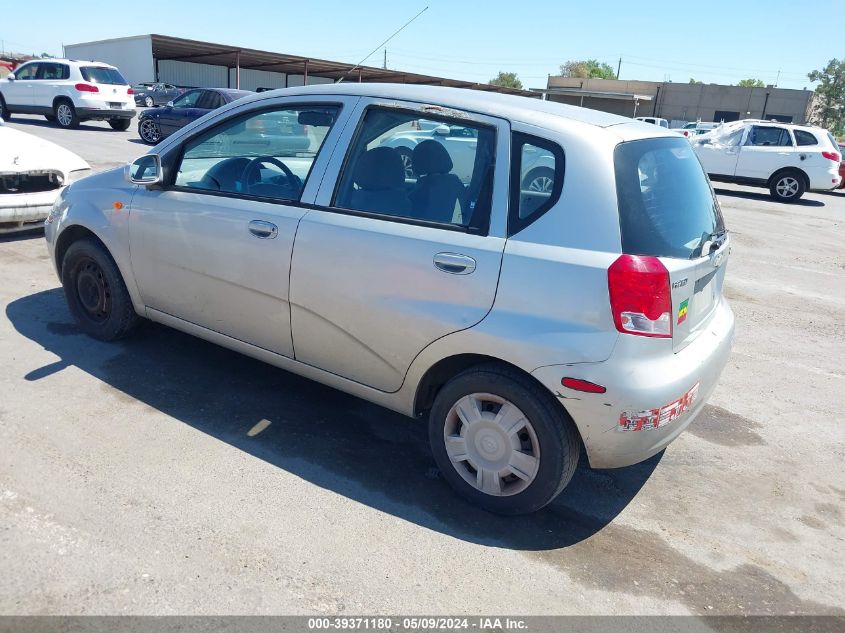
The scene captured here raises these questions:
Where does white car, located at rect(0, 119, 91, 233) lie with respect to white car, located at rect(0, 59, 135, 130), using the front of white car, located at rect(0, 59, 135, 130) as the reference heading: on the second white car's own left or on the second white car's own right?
on the second white car's own left

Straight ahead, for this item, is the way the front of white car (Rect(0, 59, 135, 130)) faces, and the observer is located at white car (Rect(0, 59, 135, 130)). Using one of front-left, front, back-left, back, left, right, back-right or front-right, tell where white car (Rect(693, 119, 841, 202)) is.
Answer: back

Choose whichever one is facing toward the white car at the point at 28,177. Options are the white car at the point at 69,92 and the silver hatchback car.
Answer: the silver hatchback car

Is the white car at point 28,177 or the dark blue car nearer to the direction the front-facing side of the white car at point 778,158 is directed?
the dark blue car

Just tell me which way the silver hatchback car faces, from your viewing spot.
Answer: facing away from the viewer and to the left of the viewer

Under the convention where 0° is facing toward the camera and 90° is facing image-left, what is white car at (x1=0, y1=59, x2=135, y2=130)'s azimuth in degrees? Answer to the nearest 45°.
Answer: approximately 135°

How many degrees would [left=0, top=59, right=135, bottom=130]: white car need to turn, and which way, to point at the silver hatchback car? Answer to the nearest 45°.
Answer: approximately 135° to its left

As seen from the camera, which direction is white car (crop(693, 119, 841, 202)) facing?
to the viewer's left

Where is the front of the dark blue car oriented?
to the viewer's left

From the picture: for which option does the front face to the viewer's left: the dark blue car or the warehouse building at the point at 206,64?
the dark blue car

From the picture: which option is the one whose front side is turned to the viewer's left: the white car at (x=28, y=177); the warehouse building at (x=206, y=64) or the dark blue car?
the dark blue car
